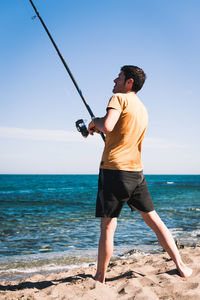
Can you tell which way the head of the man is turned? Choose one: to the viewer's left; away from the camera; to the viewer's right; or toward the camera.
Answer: to the viewer's left

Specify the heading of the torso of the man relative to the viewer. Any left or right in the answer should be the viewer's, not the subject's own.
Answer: facing away from the viewer and to the left of the viewer
